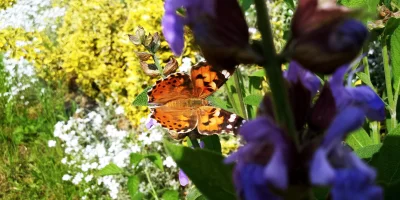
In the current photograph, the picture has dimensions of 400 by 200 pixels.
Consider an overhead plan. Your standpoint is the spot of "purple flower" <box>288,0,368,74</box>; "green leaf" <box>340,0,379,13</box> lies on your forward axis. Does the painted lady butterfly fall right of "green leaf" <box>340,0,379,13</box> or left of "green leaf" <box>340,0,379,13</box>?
left

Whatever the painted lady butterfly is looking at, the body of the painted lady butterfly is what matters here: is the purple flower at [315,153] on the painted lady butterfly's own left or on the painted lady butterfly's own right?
on the painted lady butterfly's own right

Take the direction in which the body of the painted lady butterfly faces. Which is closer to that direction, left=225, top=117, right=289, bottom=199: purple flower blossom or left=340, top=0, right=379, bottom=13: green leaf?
the green leaf

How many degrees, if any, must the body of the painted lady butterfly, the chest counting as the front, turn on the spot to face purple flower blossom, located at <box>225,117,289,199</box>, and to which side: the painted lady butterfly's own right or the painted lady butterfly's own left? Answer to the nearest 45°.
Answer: approximately 90° to the painted lady butterfly's own right
